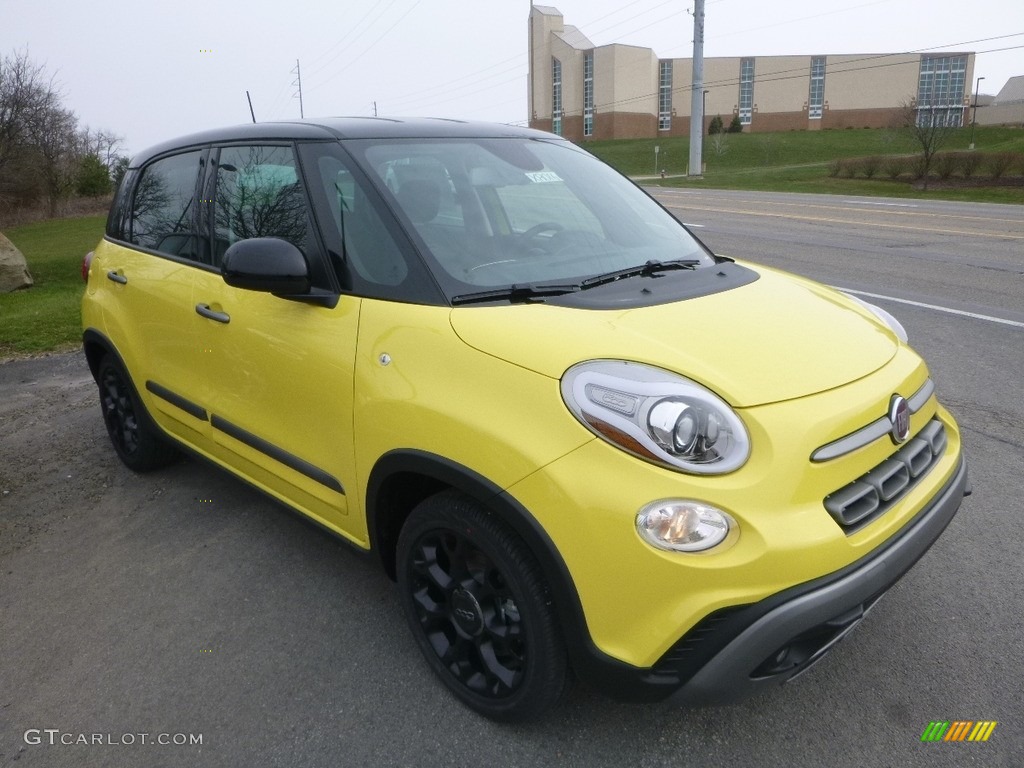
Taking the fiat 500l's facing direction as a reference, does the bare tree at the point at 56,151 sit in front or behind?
behind

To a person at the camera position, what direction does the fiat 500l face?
facing the viewer and to the right of the viewer

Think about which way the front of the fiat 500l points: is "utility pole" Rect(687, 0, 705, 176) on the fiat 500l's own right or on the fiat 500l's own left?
on the fiat 500l's own left

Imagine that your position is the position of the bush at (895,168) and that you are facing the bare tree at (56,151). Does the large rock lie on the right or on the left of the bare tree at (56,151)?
left

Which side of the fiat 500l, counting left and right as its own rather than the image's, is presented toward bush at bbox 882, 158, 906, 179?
left

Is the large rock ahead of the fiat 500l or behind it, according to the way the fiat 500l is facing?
behind

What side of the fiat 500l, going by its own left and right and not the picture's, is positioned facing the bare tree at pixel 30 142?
back
